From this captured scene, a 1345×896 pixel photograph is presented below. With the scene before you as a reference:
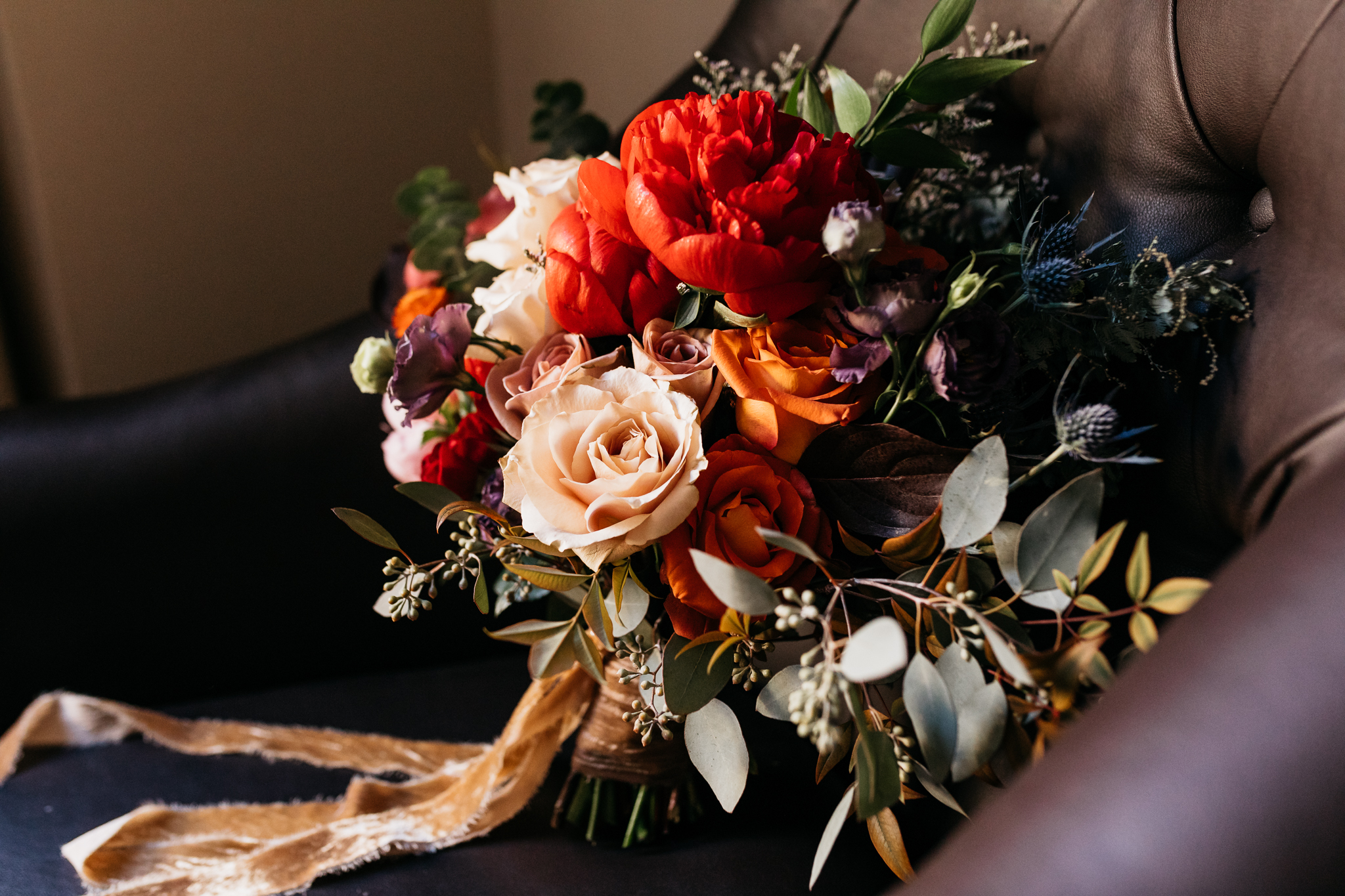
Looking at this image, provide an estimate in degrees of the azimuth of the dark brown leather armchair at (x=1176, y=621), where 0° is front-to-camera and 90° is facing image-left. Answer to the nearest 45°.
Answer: approximately 45°
